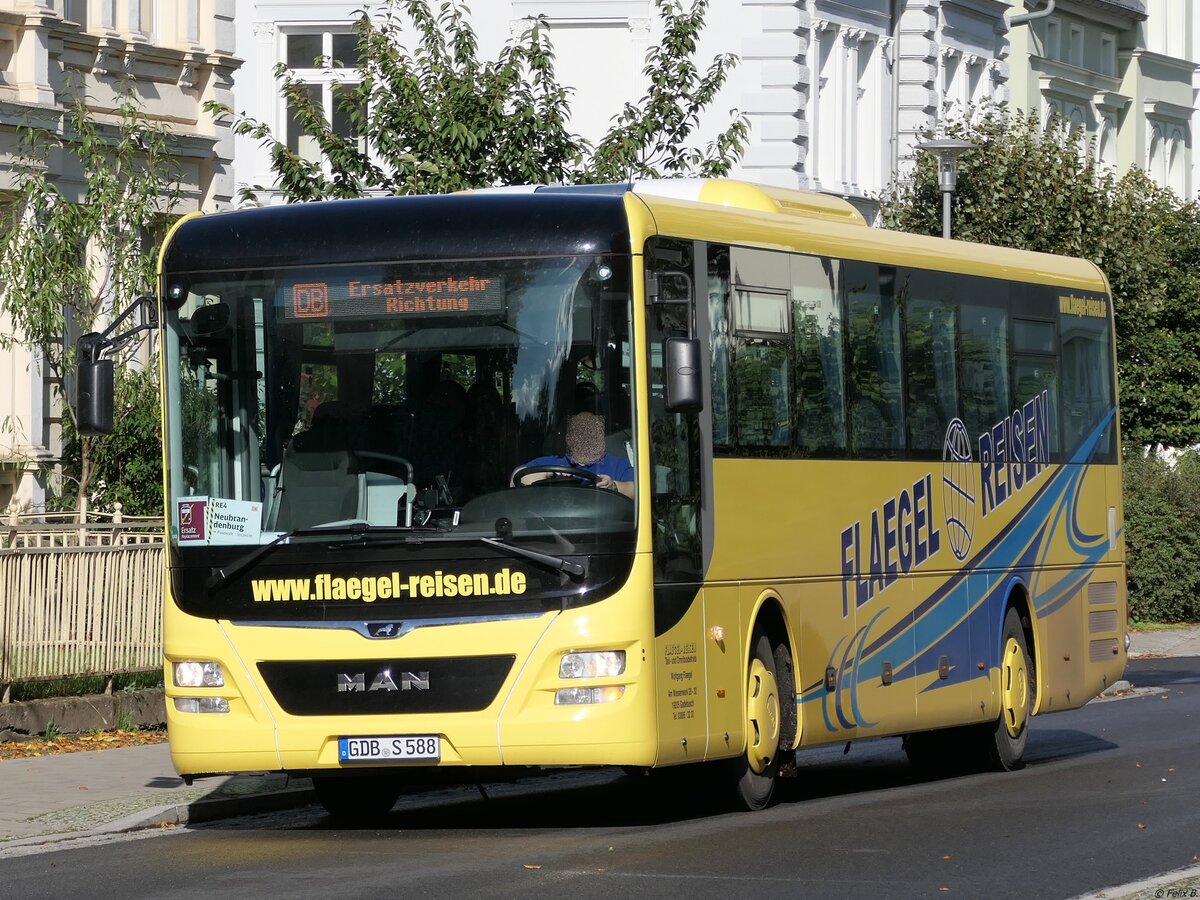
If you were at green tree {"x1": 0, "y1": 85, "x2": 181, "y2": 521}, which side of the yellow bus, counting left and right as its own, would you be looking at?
right

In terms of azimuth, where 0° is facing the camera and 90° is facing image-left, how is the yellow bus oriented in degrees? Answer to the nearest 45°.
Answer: approximately 45°

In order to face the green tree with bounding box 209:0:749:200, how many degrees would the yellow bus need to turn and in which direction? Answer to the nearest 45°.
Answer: approximately 135° to its right

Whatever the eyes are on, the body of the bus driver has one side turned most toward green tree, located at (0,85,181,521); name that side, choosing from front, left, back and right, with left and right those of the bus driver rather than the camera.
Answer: right

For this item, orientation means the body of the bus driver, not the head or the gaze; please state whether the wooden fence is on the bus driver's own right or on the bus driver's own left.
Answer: on the bus driver's own right
